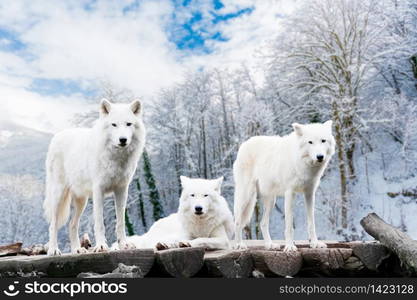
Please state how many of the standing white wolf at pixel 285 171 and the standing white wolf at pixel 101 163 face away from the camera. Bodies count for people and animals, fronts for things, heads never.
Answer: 0

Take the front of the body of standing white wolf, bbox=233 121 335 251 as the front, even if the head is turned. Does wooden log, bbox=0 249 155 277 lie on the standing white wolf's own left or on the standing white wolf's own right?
on the standing white wolf's own right

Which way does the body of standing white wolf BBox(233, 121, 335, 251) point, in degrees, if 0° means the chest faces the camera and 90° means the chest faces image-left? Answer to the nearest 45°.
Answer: approximately 315°

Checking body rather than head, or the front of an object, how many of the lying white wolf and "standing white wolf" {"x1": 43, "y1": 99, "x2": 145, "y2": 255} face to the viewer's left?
0

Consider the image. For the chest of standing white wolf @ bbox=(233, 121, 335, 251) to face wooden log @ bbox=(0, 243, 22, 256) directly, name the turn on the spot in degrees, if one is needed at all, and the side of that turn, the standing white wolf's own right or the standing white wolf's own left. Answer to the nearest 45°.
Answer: approximately 135° to the standing white wolf's own right

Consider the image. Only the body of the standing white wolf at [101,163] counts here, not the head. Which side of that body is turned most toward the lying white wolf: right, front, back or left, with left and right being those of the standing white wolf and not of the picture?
left

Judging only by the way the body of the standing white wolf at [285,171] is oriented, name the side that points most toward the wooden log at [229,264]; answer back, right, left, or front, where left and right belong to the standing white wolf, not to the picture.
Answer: right

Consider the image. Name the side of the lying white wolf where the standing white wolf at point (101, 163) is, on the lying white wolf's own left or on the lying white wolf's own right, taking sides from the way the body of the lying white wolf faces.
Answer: on the lying white wolf's own right

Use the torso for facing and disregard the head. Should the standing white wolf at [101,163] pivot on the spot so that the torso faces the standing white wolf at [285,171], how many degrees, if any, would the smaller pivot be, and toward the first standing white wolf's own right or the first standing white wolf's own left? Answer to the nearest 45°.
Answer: approximately 45° to the first standing white wolf's own left

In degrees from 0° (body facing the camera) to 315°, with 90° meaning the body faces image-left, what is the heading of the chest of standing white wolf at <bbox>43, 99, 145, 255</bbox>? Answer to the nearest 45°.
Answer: approximately 315°
